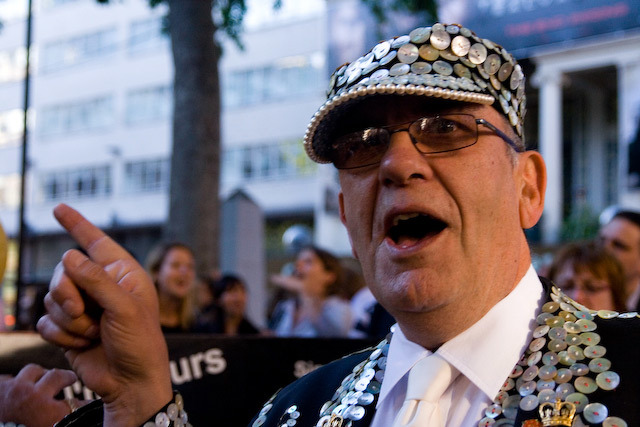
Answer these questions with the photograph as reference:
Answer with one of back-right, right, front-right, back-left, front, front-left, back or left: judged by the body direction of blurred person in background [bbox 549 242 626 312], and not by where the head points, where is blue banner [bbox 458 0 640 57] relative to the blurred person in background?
back-right

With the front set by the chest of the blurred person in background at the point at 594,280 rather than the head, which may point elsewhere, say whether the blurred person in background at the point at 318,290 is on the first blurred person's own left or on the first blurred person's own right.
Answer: on the first blurred person's own right

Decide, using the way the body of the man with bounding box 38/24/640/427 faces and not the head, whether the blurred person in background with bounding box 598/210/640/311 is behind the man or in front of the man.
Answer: behind

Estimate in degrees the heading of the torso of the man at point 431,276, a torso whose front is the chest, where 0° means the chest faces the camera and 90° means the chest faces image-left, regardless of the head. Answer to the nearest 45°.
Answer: approximately 45°

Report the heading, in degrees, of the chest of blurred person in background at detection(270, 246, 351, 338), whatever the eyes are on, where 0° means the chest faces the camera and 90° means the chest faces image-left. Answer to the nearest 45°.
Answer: approximately 45°
